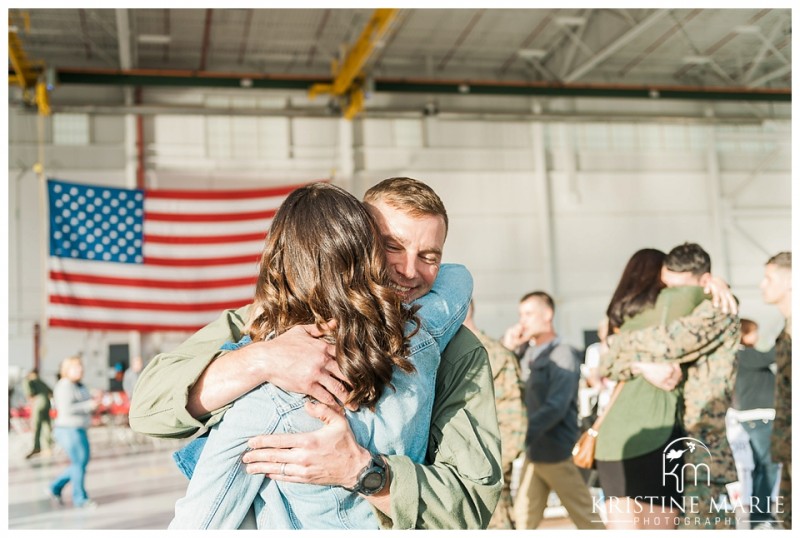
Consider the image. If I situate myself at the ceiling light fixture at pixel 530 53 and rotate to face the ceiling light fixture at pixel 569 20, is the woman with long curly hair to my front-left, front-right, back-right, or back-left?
front-right

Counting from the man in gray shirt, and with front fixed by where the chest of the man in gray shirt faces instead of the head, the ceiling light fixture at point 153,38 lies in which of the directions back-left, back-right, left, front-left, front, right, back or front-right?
front-right

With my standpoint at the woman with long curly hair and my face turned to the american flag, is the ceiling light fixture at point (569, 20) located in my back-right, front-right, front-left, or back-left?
front-right

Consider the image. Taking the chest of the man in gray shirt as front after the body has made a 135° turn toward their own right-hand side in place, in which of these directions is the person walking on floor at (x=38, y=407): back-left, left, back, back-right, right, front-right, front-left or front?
left

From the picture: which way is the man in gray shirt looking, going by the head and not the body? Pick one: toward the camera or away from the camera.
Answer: toward the camera

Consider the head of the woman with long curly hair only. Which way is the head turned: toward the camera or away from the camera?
away from the camera
